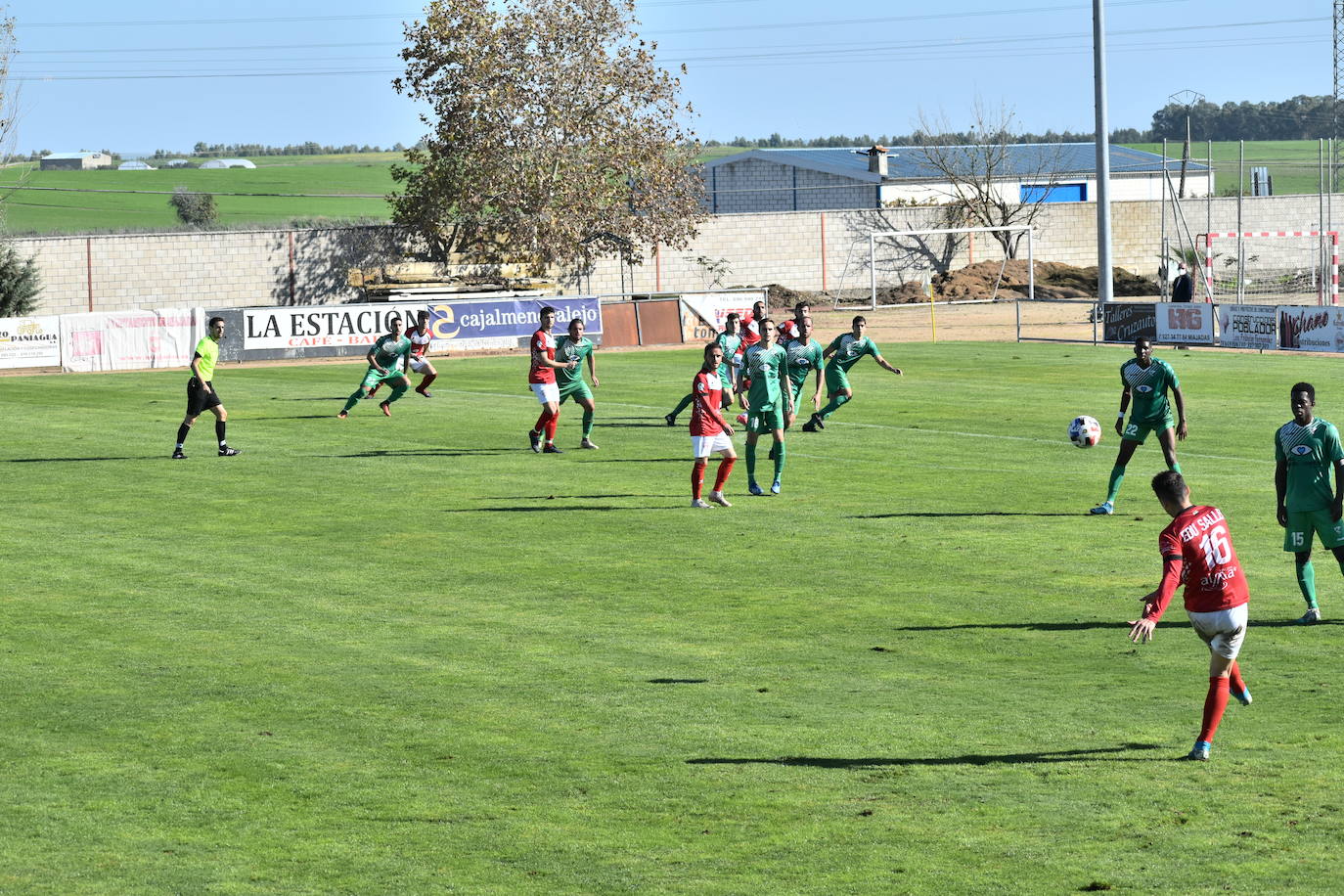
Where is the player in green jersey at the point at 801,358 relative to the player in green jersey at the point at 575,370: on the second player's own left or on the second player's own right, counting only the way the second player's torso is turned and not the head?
on the second player's own left

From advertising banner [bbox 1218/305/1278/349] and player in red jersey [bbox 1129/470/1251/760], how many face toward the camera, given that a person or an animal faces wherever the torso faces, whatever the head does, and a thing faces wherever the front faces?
1

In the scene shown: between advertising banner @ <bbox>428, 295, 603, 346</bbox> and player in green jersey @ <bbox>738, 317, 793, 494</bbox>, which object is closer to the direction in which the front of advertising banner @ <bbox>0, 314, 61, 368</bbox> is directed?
the player in green jersey

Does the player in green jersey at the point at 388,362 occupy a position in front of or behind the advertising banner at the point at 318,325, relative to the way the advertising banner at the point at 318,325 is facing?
in front

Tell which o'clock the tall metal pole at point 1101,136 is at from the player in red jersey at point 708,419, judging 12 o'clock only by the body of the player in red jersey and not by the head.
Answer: The tall metal pole is roughly at 8 o'clock from the player in red jersey.

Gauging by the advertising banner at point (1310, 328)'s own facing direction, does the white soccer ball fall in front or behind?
in front

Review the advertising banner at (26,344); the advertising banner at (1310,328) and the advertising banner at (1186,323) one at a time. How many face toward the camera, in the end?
3

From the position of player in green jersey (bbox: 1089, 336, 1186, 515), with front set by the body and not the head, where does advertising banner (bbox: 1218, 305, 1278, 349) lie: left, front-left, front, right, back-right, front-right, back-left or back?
back

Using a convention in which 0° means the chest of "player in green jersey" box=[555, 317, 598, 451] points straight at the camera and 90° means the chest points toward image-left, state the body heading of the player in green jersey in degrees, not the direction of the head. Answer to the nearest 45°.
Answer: approximately 0°

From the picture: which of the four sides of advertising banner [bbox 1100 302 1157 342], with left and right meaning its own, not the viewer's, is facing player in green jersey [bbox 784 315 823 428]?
front

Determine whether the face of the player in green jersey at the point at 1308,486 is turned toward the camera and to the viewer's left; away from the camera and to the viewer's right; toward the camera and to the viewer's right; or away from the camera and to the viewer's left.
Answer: toward the camera and to the viewer's left
